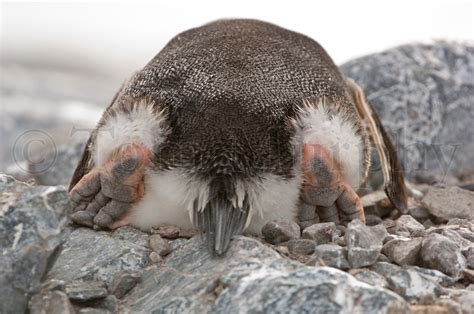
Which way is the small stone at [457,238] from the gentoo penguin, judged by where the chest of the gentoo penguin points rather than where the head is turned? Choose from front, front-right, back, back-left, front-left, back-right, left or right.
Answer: right

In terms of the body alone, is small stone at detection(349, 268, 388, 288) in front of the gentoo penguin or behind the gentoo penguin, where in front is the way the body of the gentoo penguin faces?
behind

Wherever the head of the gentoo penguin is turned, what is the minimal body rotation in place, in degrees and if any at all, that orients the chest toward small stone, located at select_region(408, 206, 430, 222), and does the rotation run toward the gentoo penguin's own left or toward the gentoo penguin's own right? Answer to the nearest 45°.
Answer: approximately 45° to the gentoo penguin's own right

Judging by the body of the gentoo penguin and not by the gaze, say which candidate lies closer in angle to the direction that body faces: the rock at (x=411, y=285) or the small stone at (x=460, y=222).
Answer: the small stone

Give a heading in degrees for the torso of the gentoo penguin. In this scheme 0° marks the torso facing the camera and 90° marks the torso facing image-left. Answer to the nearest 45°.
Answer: approximately 180°

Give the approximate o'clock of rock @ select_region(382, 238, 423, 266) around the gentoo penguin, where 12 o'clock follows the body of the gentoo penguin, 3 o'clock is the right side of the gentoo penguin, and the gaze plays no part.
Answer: The rock is roughly at 4 o'clock from the gentoo penguin.

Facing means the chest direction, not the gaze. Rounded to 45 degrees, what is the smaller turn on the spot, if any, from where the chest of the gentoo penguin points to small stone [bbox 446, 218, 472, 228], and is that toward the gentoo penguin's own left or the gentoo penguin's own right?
approximately 90° to the gentoo penguin's own right

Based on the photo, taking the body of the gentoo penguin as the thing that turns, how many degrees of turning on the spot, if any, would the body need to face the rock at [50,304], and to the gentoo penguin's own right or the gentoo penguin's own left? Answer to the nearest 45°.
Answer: approximately 135° to the gentoo penguin's own left
